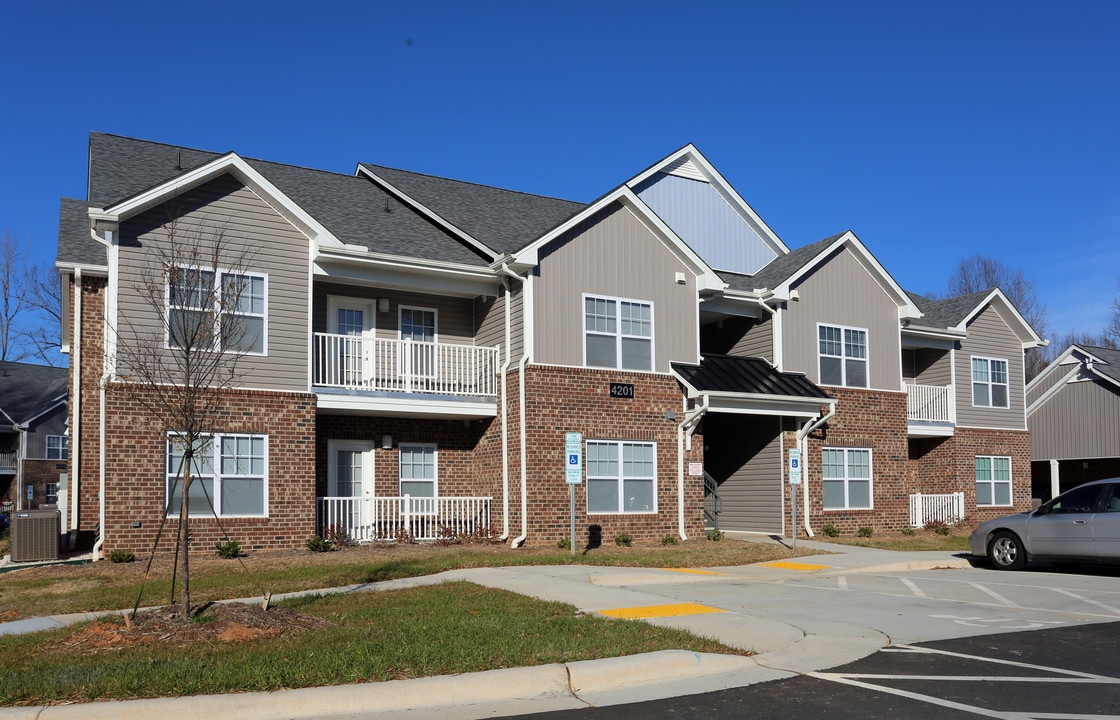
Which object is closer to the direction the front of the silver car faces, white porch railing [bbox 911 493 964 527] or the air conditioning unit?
the air conditioning unit

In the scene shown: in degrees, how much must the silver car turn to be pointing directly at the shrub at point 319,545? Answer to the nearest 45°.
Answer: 0° — it already faces it

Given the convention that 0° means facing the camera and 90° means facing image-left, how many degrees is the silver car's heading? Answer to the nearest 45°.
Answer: approximately 90°

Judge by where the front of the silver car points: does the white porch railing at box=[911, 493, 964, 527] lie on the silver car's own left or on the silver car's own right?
on the silver car's own right

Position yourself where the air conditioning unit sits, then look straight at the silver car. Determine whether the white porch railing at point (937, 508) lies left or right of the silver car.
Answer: left

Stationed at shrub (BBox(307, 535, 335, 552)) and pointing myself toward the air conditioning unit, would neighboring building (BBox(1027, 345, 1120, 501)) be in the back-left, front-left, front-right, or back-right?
back-right

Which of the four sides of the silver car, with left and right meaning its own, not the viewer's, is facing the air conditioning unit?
front

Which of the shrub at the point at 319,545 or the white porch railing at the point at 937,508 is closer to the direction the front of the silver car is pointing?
the shrub

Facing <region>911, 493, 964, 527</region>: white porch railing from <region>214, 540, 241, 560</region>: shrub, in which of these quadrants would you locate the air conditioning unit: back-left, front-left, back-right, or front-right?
back-left
